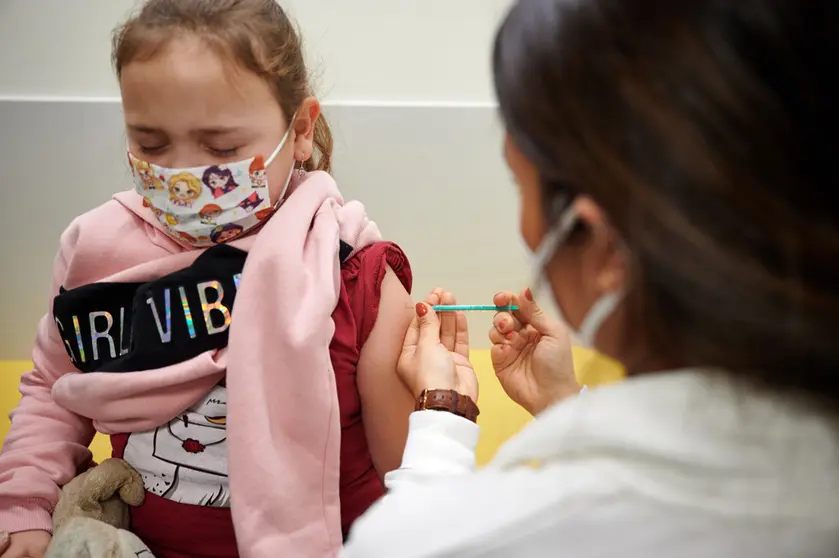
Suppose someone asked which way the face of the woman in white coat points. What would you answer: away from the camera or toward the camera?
away from the camera

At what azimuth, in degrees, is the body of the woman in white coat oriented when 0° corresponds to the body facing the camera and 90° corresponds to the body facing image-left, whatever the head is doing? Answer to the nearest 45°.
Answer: approximately 135°

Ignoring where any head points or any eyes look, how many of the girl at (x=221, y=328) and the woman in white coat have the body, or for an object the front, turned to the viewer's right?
0
